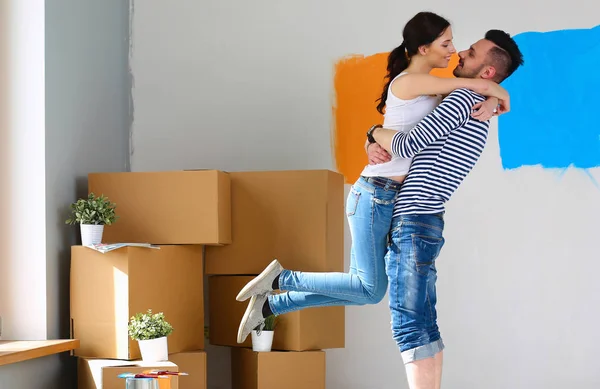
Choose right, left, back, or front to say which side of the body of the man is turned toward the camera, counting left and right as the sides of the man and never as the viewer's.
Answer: left

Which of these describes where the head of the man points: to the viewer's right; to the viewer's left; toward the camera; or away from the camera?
to the viewer's left

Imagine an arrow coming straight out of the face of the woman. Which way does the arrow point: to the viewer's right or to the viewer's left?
to the viewer's right

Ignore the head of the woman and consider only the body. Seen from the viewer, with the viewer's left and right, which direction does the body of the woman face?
facing to the right of the viewer
